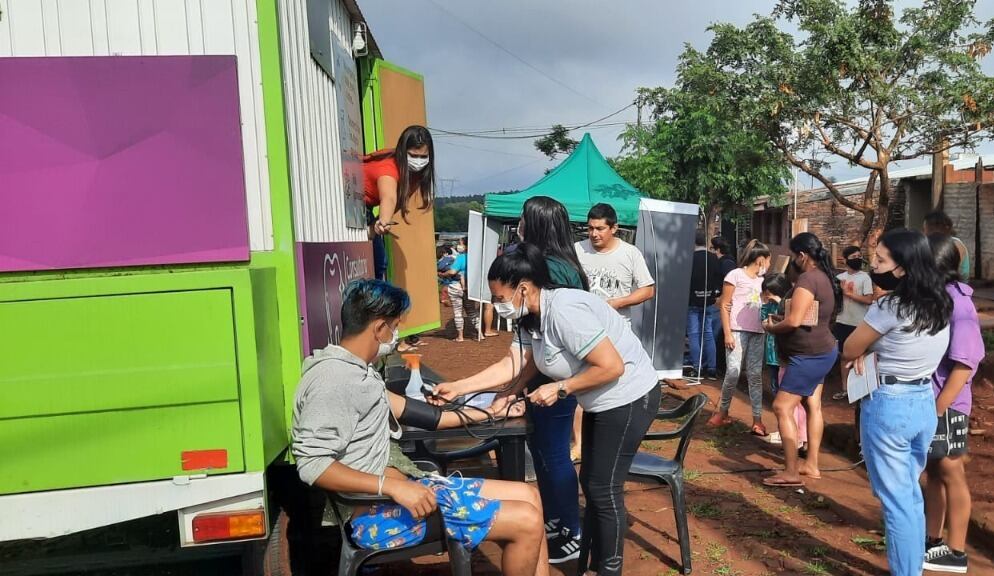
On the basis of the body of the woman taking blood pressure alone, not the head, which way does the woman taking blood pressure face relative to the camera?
to the viewer's left

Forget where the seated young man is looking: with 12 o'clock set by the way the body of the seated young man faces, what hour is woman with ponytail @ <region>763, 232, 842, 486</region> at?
The woman with ponytail is roughly at 11 o'clock from the seated young man.

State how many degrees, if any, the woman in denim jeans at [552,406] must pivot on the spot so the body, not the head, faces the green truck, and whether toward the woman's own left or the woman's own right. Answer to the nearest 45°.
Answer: approximately 45° to the woman's own left

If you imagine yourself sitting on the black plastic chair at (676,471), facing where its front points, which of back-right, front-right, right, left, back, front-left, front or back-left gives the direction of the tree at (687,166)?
right

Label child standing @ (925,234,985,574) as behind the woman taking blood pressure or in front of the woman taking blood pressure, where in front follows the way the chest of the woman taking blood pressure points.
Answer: behind

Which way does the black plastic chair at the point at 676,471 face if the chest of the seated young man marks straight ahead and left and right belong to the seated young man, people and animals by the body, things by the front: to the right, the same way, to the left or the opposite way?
the opposite way

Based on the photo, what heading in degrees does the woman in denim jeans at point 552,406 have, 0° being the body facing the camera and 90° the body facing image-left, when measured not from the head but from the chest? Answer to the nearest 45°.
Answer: approximately 90°

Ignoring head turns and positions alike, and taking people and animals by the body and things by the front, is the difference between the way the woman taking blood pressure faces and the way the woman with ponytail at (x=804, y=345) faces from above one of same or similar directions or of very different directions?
same or similar directions

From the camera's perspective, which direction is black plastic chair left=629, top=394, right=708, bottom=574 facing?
to the viewer's left

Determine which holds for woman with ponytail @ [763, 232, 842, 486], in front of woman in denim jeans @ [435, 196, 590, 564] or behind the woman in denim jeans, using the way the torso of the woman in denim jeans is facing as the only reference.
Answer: behind

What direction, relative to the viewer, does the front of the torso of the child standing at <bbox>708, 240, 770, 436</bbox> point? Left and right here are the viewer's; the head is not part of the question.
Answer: facing the viewer and to the right of the viewer

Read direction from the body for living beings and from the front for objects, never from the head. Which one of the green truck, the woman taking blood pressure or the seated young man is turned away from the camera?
the green truck

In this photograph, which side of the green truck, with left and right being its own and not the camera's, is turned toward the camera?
back

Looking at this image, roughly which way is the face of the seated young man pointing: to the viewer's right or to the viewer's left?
to the viewer's right
